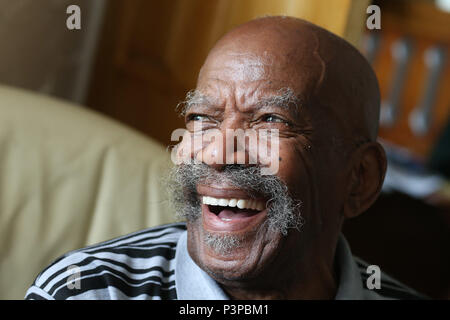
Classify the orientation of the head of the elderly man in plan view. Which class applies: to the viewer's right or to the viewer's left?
to the viewer's left
